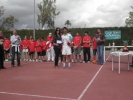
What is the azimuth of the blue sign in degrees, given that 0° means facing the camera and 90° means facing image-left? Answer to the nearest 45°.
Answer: approximately 0°
